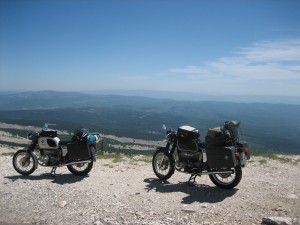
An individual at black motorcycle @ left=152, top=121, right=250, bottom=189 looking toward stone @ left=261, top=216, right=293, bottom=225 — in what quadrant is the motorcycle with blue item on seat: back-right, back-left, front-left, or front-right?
back-right

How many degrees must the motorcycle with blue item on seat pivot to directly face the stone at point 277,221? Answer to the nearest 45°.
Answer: approximately 135° to its left

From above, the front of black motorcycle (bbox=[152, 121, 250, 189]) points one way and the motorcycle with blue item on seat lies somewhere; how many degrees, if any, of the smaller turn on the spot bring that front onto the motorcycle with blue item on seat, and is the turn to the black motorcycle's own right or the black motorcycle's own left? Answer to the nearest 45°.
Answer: approximately 45° to the black motorcycle's own left

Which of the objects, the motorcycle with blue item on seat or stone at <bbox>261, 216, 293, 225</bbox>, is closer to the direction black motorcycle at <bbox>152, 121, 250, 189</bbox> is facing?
the motorcycle with blue item on seat

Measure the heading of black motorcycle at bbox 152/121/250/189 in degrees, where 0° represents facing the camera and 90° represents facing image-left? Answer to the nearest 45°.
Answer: approximately 135°

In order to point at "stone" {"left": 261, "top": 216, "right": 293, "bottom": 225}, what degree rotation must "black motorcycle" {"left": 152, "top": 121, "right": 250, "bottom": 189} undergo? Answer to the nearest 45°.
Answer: approximately 180°

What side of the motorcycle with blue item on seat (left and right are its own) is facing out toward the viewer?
left

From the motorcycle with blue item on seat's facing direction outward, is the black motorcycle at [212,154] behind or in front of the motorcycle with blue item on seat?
behind
